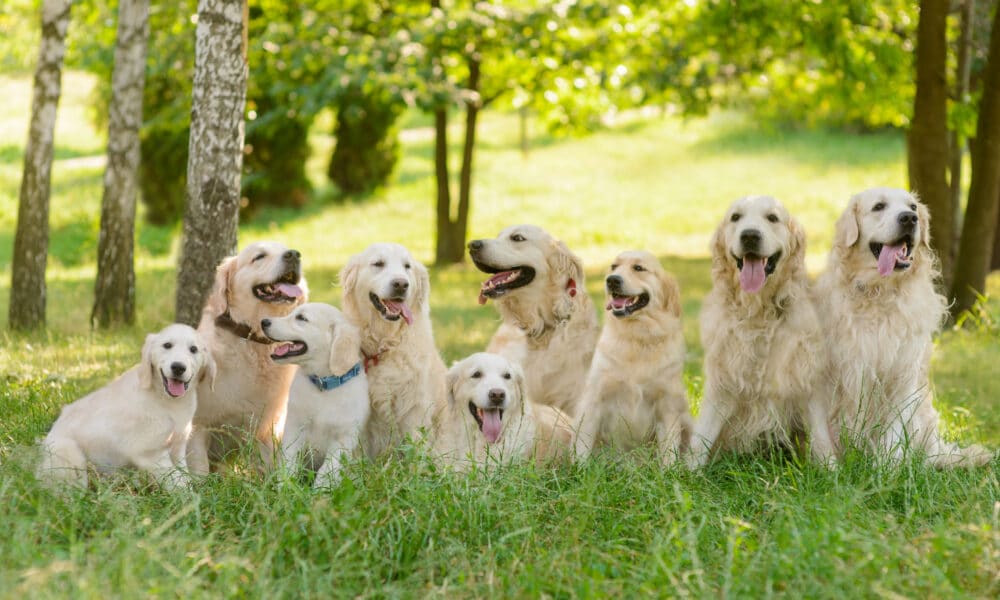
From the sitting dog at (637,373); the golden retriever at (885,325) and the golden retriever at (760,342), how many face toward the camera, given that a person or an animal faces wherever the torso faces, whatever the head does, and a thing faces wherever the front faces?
3

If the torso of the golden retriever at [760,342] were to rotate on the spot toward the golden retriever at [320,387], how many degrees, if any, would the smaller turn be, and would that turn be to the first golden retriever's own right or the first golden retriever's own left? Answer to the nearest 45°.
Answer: approximately 90° to the first golden retriever's own right

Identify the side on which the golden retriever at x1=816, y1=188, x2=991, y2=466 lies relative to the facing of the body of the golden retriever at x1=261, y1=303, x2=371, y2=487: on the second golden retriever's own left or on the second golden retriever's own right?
on the second golden retriever's own left

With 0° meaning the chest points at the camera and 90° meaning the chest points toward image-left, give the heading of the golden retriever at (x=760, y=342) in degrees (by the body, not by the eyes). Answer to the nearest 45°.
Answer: approximately 0°

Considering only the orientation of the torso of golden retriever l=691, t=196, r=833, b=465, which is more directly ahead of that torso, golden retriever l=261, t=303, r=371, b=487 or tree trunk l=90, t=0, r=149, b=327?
the golden retriever

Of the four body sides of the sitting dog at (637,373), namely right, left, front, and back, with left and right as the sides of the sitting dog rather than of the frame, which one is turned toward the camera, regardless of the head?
front

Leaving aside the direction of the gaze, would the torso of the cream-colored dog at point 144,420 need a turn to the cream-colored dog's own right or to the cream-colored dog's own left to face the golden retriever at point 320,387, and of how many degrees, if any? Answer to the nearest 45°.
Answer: approximately 45° to the cream-colored dog's own left

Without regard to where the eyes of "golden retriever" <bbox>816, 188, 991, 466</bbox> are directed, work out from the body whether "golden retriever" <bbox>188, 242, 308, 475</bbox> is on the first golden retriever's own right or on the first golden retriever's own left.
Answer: on the first golden retriever's own right

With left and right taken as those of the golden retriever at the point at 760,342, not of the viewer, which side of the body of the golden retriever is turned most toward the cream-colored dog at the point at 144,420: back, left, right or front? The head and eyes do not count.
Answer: right

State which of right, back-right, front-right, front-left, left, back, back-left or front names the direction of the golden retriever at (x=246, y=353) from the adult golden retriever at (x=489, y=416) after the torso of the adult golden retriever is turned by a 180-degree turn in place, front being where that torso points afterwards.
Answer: back-left

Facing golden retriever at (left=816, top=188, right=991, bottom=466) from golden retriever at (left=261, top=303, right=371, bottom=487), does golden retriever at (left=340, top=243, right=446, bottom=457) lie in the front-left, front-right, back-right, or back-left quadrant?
front-left

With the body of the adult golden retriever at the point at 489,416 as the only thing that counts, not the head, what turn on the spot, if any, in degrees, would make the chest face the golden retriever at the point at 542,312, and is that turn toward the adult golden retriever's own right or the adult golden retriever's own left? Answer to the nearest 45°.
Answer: approximately 135° to the adult golden retriever's own right

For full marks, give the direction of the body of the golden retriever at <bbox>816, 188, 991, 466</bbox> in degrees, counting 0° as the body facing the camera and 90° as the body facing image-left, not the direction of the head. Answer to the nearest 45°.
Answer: approximately 0°

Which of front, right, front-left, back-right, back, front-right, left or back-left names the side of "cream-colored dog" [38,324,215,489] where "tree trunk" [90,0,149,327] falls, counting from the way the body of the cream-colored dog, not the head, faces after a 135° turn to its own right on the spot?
right
